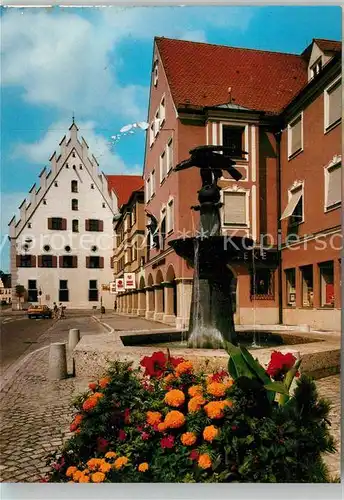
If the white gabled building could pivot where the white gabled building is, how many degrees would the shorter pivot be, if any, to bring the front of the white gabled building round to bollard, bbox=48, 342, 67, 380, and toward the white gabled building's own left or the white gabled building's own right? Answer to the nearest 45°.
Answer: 0° — it already faces it

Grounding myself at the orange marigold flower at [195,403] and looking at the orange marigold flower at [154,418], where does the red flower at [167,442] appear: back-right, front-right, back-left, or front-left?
front-left

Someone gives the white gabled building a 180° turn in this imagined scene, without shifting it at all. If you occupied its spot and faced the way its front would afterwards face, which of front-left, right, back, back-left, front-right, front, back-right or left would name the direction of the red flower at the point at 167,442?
back

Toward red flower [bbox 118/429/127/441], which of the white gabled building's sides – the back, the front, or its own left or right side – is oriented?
front

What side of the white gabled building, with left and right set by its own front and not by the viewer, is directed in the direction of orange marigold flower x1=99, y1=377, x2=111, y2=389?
front

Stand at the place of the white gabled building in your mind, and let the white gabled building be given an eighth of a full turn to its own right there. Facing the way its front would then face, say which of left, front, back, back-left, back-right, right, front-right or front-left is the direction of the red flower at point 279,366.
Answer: front-left

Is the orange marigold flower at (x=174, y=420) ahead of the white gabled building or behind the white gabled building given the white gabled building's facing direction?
ahead

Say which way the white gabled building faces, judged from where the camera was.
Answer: facing the viewer

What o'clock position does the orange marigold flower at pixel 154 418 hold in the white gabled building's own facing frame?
The orange marigold flower is roughly at 12 o'clock from the white gabled building.

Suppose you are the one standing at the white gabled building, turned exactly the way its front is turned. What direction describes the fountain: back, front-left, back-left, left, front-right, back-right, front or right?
front

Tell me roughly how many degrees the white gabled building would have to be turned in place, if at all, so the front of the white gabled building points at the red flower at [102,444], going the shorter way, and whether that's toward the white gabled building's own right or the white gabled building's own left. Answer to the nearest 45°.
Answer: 0° — it already faces it

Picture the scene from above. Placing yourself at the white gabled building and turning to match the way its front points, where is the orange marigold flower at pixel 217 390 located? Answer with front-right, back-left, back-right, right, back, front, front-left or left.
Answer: front

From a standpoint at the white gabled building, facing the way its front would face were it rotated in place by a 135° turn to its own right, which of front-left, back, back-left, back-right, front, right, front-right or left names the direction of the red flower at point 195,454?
back-left

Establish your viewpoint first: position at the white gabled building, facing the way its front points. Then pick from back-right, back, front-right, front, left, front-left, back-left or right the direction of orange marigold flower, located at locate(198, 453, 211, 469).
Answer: front

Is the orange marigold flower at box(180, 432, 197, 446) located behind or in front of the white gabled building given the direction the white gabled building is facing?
in front
